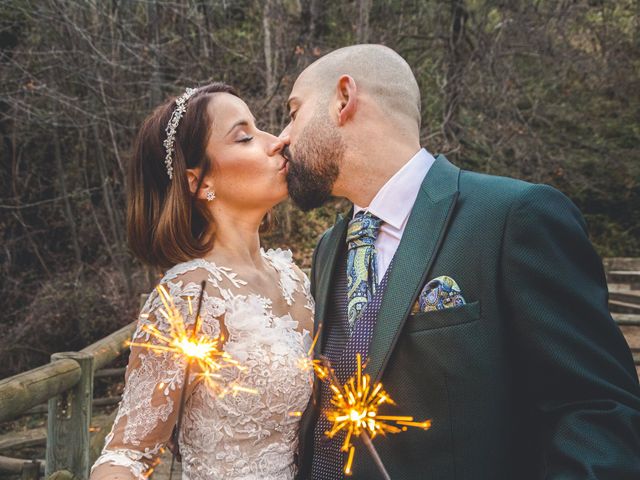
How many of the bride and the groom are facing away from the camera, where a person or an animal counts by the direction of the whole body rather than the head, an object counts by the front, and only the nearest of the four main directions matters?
0

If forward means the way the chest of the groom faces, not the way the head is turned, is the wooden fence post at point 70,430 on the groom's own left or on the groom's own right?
on the groom's own right

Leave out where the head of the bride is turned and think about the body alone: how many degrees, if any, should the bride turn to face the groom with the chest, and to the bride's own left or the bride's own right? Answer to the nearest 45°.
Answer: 0° — they already face them

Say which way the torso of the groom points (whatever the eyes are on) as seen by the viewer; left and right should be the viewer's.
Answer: facing the viewer and to the left of the viewer

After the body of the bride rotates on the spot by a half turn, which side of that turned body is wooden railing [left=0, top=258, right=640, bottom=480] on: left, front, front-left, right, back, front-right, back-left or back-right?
front

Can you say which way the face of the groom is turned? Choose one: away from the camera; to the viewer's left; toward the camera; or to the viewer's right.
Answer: to the viewer's left

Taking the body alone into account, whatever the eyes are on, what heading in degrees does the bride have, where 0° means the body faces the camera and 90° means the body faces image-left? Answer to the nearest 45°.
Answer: approximately 315°
